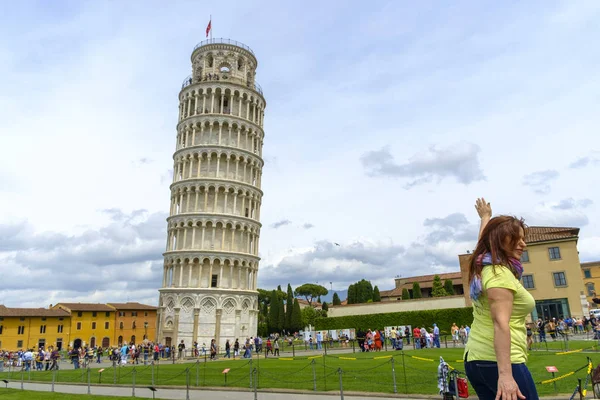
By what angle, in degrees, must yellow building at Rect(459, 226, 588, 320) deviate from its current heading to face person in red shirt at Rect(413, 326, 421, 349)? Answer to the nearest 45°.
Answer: approximately 45° to its right

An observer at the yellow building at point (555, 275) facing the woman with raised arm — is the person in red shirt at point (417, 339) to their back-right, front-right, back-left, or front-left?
front-right

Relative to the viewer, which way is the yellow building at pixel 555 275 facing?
toward the camera

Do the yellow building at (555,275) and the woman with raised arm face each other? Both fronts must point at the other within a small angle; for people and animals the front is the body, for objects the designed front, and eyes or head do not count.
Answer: no

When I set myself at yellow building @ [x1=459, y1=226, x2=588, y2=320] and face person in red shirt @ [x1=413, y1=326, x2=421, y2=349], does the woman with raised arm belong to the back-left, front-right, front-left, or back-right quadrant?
front-left

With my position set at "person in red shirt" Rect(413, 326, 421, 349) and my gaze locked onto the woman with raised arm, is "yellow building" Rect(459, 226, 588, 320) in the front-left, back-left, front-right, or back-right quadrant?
back-left

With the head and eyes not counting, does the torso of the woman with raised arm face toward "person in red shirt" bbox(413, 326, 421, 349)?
no

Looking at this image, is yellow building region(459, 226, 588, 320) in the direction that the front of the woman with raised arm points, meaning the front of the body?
no

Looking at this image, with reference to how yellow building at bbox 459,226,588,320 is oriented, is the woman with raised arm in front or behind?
in front
